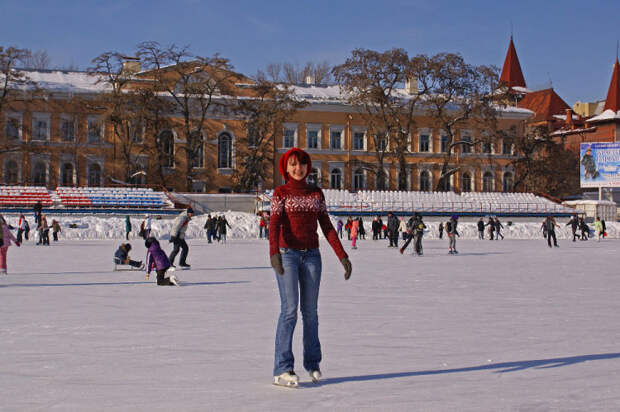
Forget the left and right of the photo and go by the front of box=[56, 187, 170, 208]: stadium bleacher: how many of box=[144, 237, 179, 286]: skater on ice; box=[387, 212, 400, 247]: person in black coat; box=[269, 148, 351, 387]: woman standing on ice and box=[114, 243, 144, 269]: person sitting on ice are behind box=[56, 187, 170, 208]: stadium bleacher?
0

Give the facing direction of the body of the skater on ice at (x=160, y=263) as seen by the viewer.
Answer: to the viewer's left

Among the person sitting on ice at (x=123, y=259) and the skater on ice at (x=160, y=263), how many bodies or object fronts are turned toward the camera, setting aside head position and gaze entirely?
0

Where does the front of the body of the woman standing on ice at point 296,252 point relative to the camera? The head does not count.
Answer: toward the camera

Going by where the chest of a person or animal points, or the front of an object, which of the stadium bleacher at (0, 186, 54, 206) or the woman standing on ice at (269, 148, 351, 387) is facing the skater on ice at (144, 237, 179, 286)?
the stadium bleacher

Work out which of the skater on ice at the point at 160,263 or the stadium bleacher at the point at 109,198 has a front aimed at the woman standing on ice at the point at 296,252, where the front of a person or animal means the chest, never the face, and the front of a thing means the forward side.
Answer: the stadium bleacher

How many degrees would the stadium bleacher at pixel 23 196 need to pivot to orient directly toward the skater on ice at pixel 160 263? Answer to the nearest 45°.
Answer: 0° — it already faces them

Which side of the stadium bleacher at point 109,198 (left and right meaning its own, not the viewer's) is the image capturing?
front

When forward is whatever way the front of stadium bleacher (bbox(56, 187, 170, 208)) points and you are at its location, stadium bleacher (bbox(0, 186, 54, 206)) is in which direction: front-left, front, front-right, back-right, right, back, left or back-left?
right

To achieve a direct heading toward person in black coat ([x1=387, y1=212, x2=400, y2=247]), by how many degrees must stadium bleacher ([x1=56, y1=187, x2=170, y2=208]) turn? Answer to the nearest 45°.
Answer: approximately 45° to its left

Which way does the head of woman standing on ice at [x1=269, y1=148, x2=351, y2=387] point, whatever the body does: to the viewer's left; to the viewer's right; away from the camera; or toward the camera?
toward the camera

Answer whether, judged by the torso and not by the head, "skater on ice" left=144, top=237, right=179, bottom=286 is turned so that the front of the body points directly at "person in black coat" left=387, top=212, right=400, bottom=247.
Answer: no

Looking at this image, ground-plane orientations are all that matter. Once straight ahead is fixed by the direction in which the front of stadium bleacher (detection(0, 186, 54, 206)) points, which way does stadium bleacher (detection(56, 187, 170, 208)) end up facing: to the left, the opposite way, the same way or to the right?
the same way
